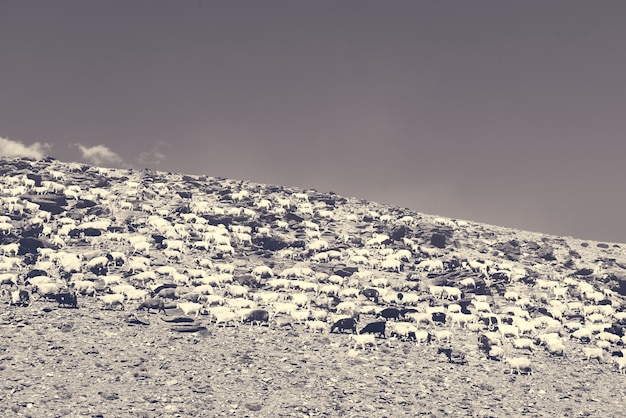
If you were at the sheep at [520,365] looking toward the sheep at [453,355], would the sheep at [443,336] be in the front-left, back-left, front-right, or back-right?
front-right

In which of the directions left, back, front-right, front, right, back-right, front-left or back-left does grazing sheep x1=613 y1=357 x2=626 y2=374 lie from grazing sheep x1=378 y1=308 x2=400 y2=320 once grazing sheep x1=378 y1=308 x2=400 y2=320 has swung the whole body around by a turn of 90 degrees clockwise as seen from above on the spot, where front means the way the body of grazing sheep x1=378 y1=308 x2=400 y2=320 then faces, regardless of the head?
right

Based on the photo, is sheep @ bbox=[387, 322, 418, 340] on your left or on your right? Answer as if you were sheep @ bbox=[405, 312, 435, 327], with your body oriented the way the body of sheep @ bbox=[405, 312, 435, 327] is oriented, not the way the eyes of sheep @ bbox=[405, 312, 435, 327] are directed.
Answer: on your left

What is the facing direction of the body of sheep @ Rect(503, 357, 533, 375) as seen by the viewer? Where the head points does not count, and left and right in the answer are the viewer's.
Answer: facing to the left of the viewer

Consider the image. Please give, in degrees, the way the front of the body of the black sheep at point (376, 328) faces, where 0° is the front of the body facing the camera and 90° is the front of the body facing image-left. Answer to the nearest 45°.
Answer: approximately 90°

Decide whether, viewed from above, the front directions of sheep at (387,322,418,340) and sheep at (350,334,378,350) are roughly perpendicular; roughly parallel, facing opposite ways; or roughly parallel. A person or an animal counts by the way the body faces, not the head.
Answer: roughly parallel

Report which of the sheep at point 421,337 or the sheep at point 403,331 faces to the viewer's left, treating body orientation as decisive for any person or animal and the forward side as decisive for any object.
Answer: the sheep at point 403,331

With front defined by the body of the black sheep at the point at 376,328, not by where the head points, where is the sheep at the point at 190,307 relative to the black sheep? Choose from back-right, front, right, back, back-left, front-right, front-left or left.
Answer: front

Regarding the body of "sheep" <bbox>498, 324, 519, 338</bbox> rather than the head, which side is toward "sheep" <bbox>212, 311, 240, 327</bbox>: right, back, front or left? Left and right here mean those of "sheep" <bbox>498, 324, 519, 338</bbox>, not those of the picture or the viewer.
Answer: front

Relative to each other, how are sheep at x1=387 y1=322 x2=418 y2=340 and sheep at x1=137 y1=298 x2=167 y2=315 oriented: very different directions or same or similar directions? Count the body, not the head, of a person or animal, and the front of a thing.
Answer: same or similar directions

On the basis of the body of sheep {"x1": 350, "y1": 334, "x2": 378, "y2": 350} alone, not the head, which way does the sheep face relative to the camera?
to the viewer's left

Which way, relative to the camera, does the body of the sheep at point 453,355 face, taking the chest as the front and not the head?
to the viewer's left

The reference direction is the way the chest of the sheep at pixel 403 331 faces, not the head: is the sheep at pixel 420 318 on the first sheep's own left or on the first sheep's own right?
on the first sheep's own right

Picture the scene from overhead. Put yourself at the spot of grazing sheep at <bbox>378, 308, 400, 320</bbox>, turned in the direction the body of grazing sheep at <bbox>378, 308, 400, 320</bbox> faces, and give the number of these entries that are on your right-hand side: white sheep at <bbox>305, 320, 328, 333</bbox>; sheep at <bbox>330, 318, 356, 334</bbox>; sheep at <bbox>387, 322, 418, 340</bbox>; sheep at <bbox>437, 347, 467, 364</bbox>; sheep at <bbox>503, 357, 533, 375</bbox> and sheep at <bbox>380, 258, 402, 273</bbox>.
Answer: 1

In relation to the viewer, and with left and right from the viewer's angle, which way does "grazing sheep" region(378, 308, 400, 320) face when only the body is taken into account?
facing to the left of the viewer
